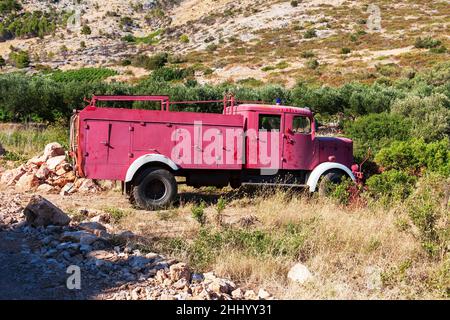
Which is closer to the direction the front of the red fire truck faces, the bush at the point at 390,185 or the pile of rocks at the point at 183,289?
the bush

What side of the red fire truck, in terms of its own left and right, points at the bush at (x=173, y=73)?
left

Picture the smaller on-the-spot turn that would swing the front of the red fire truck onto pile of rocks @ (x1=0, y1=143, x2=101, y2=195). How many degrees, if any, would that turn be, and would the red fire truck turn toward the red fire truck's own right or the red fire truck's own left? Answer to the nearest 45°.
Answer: approximately 135° to the red fire truck's own left

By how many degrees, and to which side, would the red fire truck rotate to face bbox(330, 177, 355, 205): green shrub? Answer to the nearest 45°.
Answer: approximately 45° to its right

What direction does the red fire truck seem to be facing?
to the viewer's right

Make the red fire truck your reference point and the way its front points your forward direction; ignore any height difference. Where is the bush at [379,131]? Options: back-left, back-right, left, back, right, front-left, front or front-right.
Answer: front-left

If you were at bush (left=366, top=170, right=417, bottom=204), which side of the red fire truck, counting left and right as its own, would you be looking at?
front

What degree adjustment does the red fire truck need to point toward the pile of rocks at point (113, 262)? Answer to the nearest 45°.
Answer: approximately 90° to its right

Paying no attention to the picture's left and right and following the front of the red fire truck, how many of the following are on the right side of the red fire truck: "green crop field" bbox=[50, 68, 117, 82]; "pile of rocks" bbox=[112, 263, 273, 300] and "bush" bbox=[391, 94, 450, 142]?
1
